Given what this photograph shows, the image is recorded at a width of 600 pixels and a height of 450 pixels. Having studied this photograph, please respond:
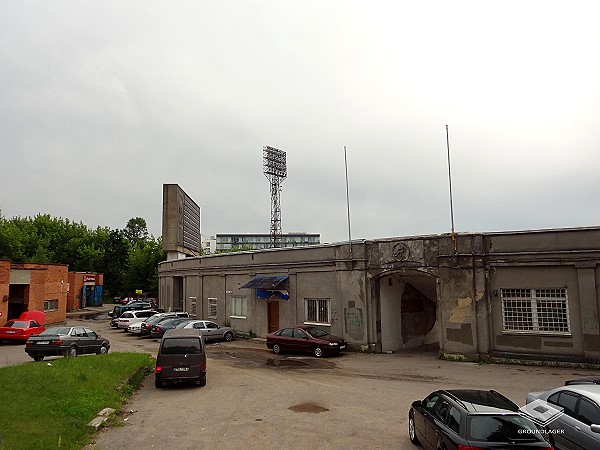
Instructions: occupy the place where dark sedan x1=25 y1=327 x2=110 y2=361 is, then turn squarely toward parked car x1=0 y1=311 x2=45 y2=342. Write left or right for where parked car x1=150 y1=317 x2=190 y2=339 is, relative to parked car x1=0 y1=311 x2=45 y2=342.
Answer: right

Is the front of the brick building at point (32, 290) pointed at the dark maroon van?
yes

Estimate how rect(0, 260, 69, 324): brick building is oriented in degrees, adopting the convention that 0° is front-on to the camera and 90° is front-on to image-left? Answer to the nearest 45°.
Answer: approximately 0°

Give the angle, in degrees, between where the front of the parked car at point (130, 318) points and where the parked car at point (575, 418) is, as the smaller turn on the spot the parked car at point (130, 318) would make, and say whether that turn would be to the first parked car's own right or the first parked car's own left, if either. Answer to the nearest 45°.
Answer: approximately 135° to the first parked car's own right

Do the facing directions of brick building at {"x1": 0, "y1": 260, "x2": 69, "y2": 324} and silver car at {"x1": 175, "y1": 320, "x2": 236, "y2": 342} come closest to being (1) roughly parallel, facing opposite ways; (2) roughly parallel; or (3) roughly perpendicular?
roughly perpendicular

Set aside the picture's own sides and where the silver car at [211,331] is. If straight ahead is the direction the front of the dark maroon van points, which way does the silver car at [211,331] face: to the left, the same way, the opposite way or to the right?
to the right

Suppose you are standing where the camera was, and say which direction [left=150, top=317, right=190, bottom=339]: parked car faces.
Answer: facing away from the viewer and to the right of the viewer

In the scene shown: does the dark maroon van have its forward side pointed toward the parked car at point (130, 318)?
yes

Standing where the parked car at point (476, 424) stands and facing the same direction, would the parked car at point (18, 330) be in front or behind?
in front

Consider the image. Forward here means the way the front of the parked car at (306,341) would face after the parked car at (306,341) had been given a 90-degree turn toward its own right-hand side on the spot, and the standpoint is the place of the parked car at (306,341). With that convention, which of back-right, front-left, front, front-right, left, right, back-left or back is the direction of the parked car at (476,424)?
front-left

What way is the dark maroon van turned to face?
away from the camera
